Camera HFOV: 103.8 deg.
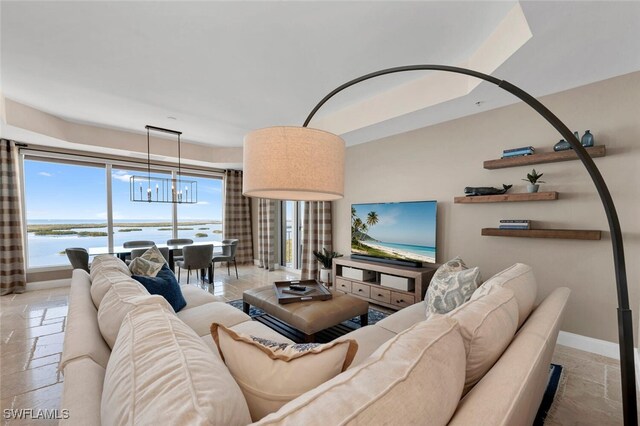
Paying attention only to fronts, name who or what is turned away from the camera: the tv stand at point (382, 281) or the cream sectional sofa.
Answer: the cream sectional sofa

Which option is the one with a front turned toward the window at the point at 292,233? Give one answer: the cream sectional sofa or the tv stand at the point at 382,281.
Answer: the cream sectional sofa

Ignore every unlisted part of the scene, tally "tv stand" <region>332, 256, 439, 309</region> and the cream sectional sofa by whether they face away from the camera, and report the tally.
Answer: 1

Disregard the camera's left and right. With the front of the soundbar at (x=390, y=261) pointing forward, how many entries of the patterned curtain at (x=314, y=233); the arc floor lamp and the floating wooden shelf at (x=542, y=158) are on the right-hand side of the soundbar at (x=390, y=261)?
1

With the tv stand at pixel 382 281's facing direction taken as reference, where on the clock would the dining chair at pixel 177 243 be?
The dining chair is roughly at 2 o'clock from the tv stand.

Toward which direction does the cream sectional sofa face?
away from the camera

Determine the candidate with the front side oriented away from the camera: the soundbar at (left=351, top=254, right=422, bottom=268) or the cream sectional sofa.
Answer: the cream sectional sofa

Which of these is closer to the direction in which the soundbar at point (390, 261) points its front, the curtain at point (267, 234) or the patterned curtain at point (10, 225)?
the patterned curtain

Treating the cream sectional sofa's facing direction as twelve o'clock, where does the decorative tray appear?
The decorative tray is roughly at 12 o'clock from the cream sectional sofa.

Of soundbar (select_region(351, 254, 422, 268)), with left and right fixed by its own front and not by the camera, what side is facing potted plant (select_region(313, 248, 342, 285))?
right

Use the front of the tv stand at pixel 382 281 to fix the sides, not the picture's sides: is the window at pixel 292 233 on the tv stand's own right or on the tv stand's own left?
on the tv stand's own right

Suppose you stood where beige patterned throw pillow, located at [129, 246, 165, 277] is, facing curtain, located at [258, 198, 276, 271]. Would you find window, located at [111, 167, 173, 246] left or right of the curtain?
left

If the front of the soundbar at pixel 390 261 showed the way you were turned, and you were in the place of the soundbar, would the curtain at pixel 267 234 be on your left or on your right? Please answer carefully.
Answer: on your right

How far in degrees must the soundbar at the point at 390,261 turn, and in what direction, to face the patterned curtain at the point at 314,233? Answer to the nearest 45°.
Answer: approximately 90° to its right
